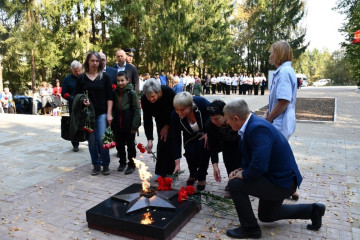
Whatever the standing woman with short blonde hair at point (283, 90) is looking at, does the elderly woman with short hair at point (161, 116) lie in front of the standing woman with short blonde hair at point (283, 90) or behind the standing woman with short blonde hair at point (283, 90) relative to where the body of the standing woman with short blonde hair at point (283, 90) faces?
in front

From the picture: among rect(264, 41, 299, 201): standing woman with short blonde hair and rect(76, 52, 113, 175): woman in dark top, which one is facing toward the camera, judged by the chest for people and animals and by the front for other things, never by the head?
the woman in dark top

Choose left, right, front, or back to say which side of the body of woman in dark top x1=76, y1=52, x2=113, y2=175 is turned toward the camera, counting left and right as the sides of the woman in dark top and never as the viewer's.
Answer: front

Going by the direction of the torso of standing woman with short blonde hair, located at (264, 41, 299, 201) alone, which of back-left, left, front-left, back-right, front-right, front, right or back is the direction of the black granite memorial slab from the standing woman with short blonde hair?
front-left

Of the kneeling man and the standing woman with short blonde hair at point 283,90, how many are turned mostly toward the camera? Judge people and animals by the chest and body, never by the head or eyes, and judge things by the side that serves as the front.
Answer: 0

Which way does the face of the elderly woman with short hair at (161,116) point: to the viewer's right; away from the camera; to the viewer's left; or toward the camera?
toward the camera

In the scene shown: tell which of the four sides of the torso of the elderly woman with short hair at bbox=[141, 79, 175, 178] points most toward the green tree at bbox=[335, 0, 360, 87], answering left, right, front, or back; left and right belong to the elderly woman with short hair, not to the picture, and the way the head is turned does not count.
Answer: back

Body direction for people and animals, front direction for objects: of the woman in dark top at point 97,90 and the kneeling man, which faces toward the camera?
the woman in dark top

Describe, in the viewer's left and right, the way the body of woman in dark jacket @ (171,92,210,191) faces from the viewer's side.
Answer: facing the viewer and to the left of the viewer

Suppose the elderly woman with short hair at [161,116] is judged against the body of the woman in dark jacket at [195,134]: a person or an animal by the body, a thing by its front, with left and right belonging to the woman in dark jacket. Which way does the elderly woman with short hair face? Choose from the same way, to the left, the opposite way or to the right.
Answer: the same way

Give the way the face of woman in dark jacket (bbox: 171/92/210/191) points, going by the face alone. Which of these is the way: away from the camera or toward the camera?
toward the camera

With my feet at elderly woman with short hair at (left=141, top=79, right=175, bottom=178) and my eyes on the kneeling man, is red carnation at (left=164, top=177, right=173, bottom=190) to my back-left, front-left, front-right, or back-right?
front-right

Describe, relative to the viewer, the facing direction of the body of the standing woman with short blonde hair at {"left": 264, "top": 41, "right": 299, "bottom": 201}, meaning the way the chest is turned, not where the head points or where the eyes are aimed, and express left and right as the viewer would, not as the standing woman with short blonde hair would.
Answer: facing to the left of the viewer

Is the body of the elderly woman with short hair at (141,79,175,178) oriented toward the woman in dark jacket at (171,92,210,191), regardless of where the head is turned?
no

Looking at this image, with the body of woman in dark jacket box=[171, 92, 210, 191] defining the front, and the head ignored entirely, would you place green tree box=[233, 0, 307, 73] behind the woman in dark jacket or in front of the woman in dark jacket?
behind

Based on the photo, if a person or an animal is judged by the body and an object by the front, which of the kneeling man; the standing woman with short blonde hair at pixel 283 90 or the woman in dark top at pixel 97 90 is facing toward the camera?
the woman in dark top

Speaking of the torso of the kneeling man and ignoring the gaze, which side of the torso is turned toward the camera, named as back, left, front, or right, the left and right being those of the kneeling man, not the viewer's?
left

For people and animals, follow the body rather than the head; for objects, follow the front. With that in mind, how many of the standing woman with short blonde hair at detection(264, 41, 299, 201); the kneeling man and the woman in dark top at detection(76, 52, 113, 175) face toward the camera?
1

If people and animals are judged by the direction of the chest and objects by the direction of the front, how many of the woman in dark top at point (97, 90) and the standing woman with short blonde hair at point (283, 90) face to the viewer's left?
1

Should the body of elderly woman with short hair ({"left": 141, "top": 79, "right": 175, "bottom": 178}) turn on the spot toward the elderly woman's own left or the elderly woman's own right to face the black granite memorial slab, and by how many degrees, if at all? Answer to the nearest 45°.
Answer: approximately 45° to the elderly woman's own left
